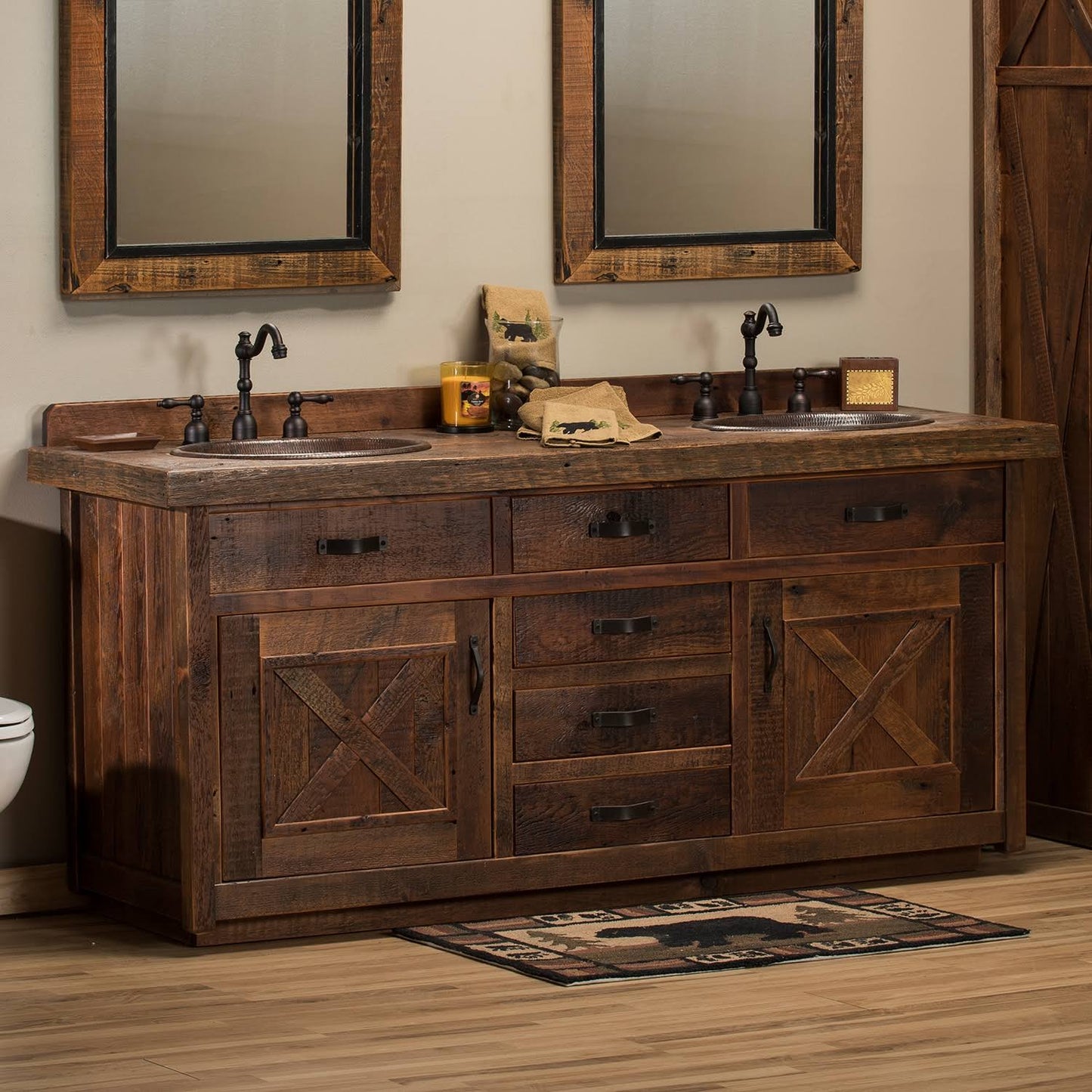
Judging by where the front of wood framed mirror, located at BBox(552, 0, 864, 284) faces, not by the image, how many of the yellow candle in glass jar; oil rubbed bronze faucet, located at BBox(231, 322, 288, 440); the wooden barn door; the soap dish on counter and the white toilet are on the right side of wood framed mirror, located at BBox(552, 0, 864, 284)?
4

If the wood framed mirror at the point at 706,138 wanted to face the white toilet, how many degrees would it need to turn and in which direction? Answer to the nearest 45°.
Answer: approximately 90° to its right

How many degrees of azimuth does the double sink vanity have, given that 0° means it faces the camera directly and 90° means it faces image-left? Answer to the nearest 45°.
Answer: approximately 315°

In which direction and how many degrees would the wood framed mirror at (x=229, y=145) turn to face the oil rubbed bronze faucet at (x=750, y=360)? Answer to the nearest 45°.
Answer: approximately 45° to its left

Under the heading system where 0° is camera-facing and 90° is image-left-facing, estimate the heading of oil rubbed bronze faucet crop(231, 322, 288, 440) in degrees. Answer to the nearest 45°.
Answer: approximately 315°

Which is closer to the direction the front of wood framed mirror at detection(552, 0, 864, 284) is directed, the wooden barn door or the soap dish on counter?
the wooden barn door

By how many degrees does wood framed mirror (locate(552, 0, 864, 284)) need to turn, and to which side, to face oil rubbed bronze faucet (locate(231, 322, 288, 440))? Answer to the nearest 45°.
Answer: approximately 90° to its right

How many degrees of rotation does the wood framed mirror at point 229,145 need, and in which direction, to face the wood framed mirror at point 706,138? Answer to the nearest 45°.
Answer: approximately 45° to its left

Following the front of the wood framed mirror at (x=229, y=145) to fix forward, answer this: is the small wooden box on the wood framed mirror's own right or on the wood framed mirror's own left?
on the wood framed mirror's own left
